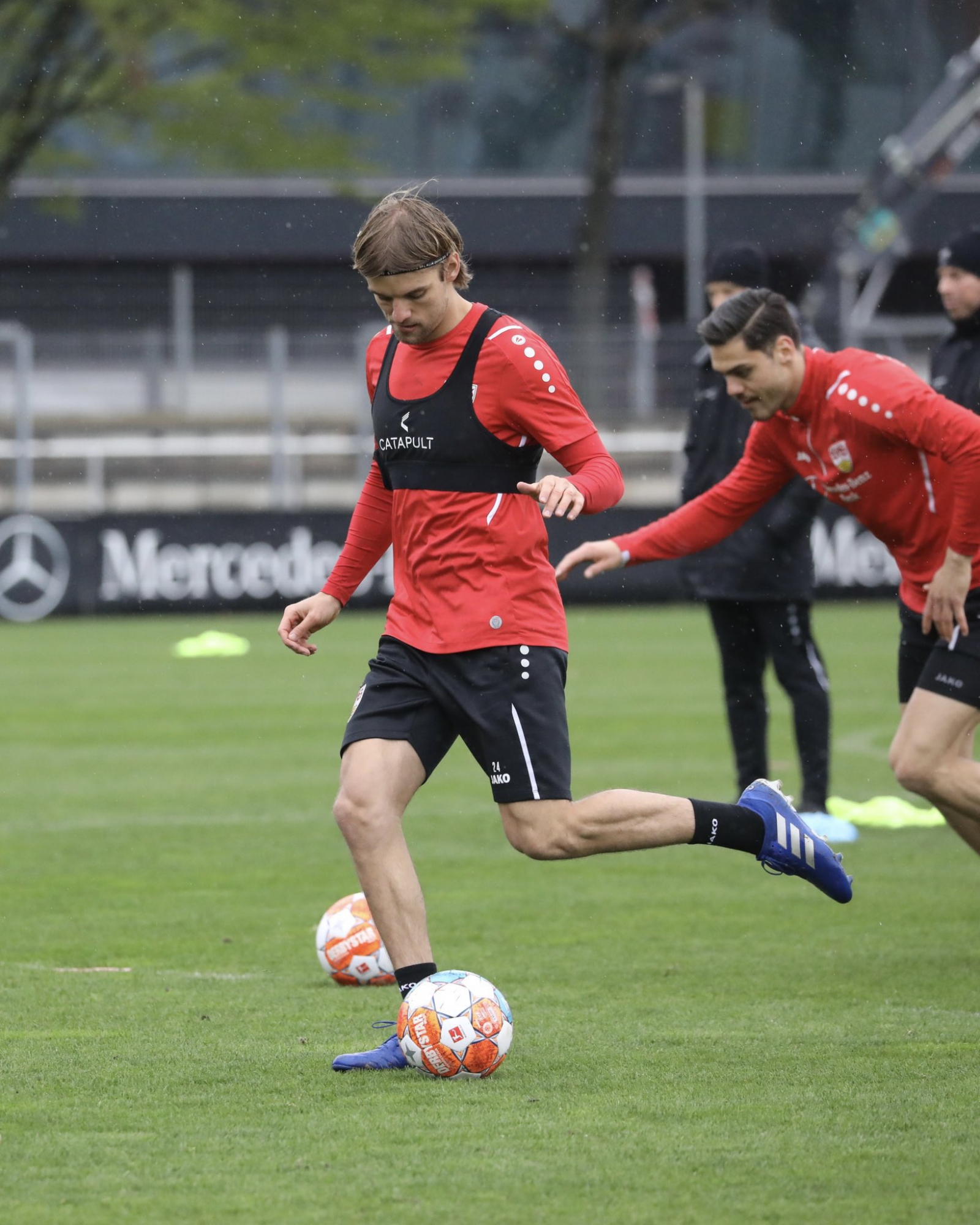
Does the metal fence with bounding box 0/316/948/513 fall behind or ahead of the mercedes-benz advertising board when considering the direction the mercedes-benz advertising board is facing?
behind

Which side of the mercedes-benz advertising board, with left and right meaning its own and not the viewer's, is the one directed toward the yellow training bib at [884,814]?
front

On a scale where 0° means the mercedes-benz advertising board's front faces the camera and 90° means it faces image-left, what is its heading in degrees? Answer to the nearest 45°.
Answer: approximately 0°

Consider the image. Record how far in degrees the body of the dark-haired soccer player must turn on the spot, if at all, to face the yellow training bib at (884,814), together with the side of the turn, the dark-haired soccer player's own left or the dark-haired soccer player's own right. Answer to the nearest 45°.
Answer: approximately 135° to the dark-haired soccer player's own right

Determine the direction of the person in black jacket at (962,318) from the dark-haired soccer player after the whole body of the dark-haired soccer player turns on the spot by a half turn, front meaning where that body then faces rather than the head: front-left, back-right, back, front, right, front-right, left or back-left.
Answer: front-left

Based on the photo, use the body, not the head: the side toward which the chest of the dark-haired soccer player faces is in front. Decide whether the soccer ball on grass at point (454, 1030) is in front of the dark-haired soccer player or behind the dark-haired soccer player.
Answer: in front

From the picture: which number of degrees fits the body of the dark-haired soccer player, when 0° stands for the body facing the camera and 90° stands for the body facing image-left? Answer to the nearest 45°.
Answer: approximately 45°

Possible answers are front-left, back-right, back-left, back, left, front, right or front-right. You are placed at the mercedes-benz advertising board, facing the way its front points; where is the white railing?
back
